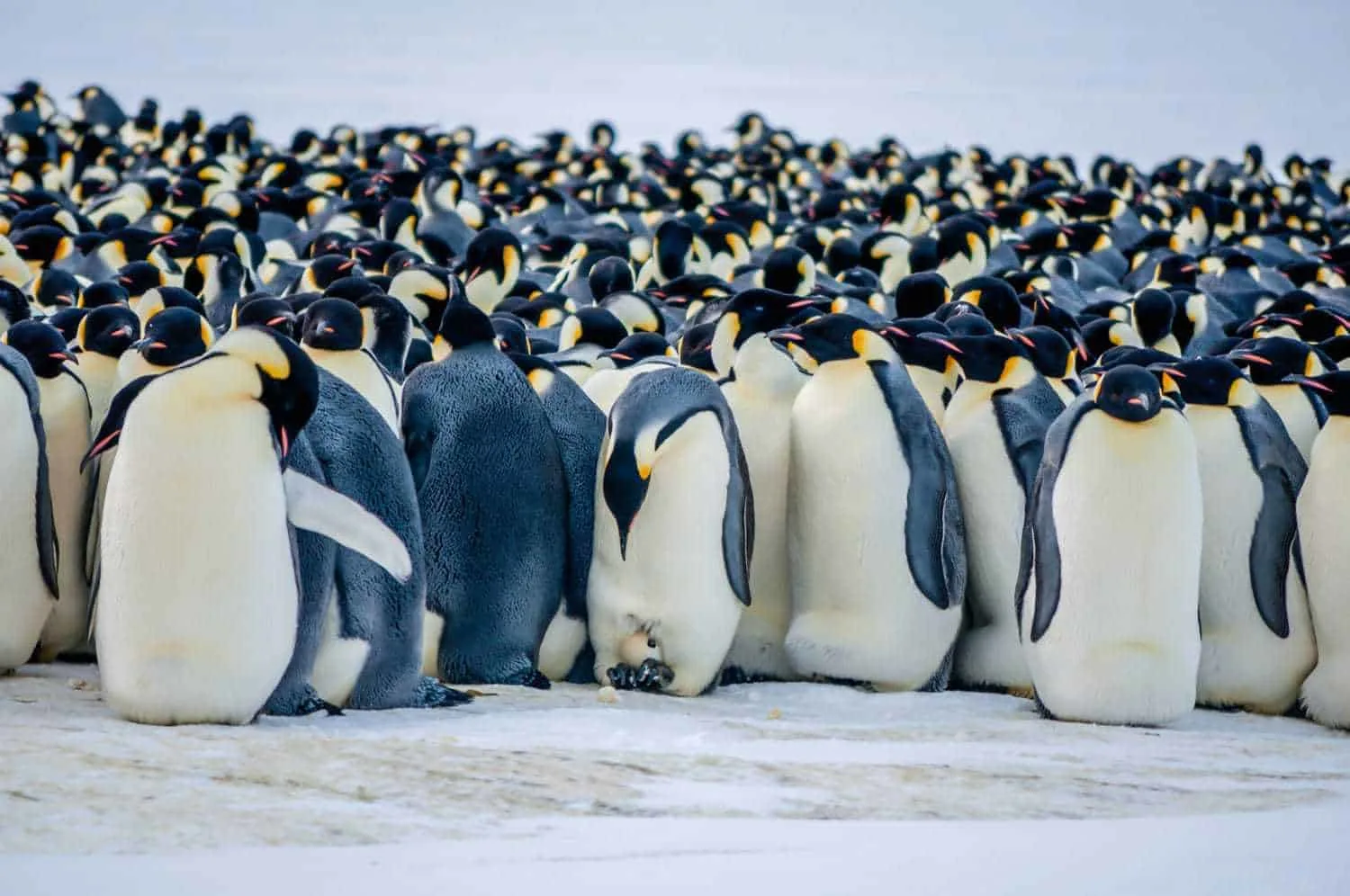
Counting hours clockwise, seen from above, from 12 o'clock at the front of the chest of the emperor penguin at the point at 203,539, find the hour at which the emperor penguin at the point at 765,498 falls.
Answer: the emperor penguin at the point at 765,498 is roughly at 8 o'clock from the emperor penguin at the point at 203,539.

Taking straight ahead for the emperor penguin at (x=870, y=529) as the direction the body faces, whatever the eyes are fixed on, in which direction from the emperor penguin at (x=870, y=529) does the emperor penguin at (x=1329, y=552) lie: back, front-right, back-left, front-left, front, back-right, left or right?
back-left

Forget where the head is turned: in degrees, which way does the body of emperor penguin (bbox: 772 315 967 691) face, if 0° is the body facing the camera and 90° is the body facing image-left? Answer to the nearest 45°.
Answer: approximately 45°

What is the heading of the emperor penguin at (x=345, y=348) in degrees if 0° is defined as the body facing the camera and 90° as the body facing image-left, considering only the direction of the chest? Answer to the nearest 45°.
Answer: approximately 45°

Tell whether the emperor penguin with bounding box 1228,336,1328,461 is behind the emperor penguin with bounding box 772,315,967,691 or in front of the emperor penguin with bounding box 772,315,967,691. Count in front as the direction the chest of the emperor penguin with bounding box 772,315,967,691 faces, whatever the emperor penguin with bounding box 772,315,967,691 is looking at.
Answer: behind
